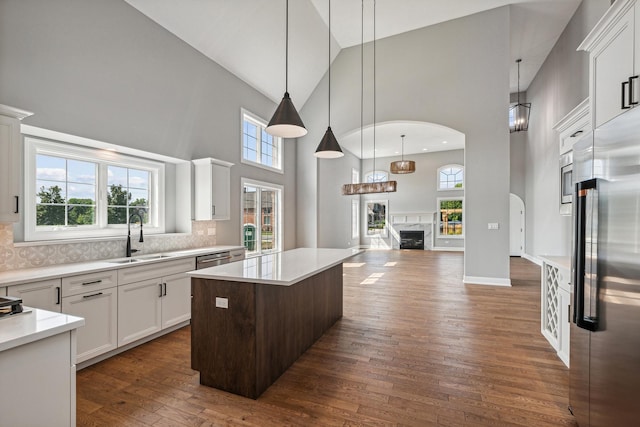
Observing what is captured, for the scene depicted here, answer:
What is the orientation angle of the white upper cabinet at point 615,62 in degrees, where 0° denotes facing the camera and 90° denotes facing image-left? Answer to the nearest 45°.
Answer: approximately 45°

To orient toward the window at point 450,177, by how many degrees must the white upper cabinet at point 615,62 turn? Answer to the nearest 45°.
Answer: approximately 90° to its right

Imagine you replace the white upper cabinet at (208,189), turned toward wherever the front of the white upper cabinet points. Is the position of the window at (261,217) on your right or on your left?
on your left

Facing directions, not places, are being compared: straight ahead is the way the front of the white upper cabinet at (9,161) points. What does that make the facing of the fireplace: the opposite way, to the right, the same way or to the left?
to the right

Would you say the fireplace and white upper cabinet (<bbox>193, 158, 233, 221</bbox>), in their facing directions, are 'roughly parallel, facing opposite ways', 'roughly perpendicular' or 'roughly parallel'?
roughly perpendicular

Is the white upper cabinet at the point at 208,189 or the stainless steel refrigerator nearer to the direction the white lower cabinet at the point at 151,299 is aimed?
the stainless steel refrigerator

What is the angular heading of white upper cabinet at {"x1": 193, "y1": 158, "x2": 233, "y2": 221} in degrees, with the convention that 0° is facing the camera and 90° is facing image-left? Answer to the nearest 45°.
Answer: approximately 315°

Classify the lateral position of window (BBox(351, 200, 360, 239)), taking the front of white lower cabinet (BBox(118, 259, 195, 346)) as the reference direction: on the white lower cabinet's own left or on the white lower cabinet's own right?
on the white lower cabinet's own left

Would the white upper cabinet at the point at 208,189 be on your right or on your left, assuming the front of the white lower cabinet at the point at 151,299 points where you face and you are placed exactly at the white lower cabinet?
on your left

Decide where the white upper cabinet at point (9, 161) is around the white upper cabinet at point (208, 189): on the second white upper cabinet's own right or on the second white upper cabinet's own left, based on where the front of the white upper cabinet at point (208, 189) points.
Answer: on the second white upper cabinet's own right

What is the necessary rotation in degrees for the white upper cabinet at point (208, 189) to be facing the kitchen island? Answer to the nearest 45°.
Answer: approximately 45° to its right

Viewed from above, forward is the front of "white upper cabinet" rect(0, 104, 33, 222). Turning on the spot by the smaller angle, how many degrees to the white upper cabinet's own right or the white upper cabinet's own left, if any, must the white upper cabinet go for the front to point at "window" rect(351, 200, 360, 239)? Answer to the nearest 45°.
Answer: approximately 45° to the white upper cabinet's own left

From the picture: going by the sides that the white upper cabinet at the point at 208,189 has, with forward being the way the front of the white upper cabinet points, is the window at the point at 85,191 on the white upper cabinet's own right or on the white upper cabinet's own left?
on the white upper cabinet's own right

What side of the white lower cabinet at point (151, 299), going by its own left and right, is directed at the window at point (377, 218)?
left
